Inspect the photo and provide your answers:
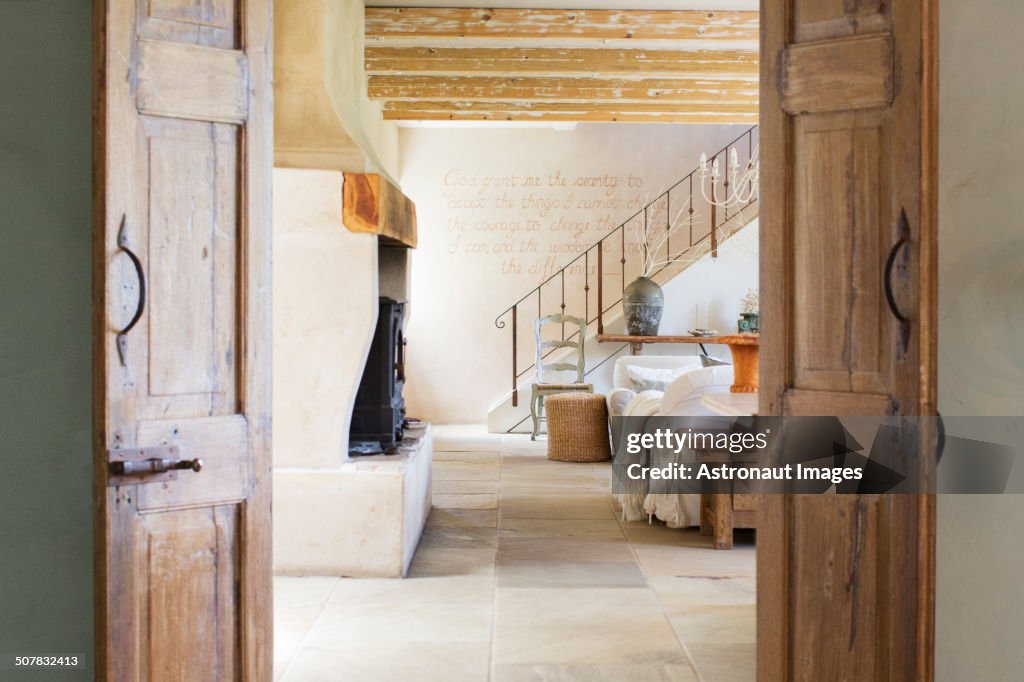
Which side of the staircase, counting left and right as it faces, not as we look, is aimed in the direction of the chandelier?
back

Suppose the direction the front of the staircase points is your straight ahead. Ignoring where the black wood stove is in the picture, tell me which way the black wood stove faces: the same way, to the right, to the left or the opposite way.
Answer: the opposite way

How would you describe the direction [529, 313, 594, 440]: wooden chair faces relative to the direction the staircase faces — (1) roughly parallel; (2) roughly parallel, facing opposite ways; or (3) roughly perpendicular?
roughly perpendicular

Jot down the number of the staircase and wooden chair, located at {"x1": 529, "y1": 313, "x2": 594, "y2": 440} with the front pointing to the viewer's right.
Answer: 0

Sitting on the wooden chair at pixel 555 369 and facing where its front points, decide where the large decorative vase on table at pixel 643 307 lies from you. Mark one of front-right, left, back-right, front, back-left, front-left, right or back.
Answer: left

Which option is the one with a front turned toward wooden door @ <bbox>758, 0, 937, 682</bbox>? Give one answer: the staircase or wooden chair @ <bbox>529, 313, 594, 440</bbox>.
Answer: the wooden chair

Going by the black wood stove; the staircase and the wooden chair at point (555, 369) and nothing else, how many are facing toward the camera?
1

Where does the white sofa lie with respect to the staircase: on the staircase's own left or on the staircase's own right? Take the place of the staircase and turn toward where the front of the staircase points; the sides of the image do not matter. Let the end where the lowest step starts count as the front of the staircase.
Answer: on the staircase's own left

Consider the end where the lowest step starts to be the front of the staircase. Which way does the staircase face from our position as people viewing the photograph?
facing to the left of the viewer

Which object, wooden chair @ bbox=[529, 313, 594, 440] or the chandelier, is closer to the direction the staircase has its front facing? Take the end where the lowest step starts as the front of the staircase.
the wooden chair

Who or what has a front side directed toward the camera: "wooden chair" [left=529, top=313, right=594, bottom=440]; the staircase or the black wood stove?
the wooden chair

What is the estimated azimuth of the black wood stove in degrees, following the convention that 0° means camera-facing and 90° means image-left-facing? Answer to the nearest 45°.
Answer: approximately 270°

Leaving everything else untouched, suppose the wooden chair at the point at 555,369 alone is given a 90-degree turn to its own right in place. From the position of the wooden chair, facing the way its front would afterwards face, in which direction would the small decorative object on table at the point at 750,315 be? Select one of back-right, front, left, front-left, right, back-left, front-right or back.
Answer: back

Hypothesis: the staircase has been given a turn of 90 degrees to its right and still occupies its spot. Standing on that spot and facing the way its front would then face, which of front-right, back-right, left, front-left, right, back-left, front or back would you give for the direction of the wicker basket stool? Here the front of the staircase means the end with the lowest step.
back

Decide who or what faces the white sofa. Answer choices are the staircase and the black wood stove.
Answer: the black wood stove

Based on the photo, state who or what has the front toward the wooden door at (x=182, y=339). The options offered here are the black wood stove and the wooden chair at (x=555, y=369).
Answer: the wooden chair

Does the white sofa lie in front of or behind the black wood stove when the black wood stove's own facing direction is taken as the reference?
in front

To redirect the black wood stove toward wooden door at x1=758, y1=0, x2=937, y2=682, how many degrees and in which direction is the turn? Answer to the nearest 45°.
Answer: approximately 90° to its right

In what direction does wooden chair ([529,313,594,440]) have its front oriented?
toward the camera
